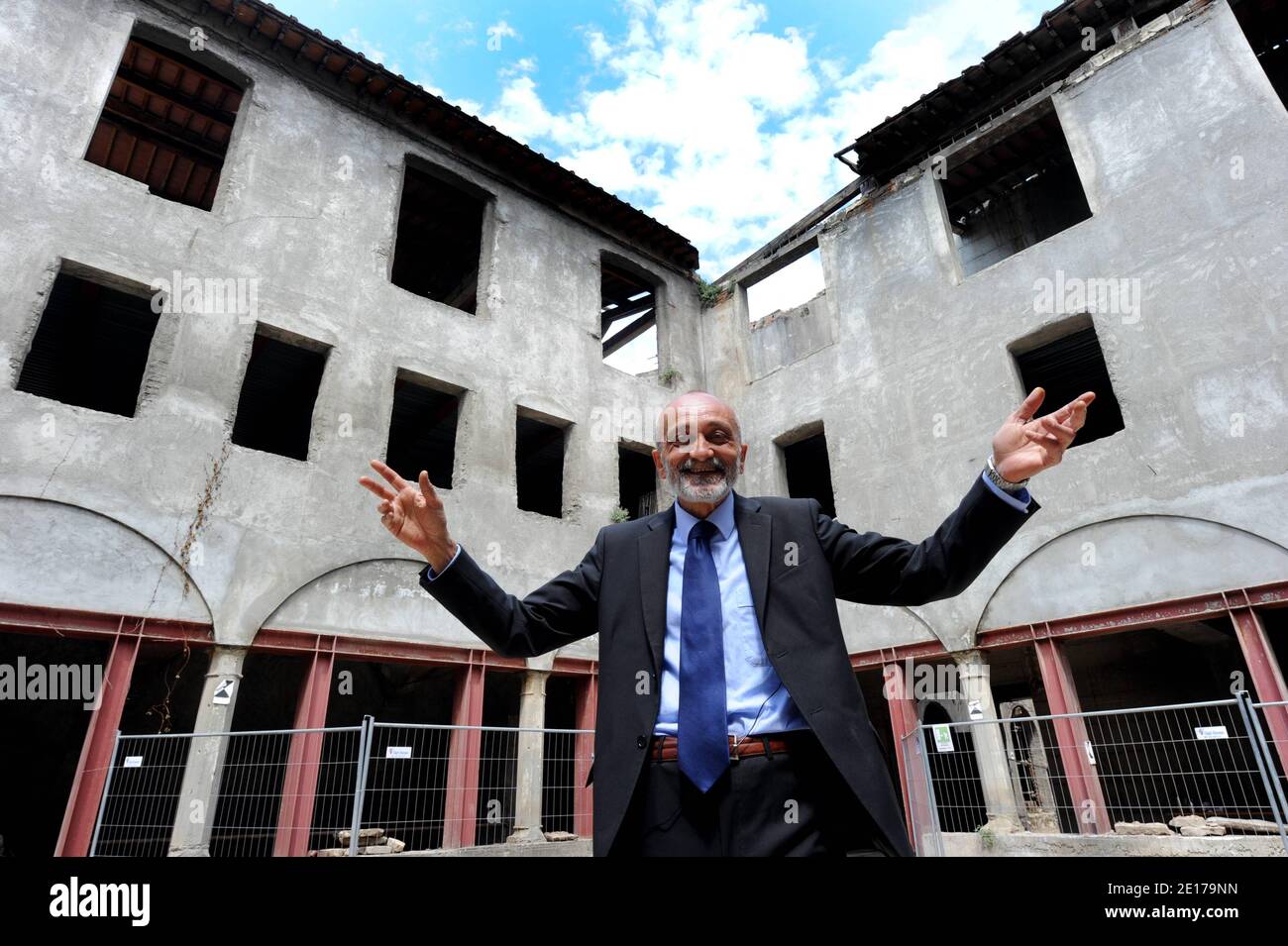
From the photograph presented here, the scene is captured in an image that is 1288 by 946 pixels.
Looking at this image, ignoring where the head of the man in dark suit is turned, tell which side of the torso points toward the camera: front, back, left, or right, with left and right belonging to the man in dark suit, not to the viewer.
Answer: front

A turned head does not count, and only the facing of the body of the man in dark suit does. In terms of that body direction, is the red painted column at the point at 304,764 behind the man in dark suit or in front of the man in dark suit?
behind

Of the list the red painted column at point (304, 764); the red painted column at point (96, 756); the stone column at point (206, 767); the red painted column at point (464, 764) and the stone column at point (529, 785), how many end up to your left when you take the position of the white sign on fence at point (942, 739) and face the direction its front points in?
0

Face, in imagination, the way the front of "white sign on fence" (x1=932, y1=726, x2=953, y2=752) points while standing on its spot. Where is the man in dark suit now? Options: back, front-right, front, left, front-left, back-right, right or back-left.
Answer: front

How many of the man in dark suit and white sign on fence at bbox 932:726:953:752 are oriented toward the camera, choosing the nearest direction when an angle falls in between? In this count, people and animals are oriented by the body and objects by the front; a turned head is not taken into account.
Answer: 2

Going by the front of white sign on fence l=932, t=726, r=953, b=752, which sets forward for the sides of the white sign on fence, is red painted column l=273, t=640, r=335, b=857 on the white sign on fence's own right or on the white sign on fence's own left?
on the white sign on fence's own right

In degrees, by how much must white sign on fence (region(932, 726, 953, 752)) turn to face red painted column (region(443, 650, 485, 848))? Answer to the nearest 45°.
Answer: approximately 90° to its right

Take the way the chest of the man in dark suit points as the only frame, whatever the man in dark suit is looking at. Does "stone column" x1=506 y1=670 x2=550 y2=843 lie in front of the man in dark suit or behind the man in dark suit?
behind

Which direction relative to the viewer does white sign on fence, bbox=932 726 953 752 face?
toward the camera

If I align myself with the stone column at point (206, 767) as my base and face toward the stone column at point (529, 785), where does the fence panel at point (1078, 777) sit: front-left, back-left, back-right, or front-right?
front-right

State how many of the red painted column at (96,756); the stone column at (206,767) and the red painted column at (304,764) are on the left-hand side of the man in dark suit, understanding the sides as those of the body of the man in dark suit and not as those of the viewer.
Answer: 0

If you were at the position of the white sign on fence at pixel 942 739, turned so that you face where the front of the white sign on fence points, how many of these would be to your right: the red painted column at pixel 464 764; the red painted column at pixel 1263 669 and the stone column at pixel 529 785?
2

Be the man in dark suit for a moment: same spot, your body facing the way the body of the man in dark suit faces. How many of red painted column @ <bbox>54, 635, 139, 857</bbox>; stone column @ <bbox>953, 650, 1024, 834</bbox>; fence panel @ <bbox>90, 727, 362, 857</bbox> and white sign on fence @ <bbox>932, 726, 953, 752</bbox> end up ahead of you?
0

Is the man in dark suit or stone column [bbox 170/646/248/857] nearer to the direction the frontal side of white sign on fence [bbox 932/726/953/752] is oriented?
the man in dark suit

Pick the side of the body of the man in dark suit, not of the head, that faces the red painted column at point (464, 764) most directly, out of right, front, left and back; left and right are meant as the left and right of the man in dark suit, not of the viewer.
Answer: back

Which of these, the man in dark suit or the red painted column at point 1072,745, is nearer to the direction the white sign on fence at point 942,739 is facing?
the man in dark suit

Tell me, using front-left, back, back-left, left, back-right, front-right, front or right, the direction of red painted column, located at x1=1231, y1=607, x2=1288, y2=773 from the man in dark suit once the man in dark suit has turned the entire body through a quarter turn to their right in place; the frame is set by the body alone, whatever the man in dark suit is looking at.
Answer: back-right

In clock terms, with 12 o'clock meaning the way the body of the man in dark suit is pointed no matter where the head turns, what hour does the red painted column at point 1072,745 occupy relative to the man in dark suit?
The red painted column is roughly at 7 o'clock from the man in dark suit.

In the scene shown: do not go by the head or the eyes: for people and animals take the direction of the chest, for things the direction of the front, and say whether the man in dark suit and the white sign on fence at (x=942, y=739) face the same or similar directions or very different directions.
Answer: same or similar directions

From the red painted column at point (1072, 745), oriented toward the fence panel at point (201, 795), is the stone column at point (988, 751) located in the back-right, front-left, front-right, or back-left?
front-right

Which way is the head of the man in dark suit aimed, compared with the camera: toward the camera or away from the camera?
toward the camera
